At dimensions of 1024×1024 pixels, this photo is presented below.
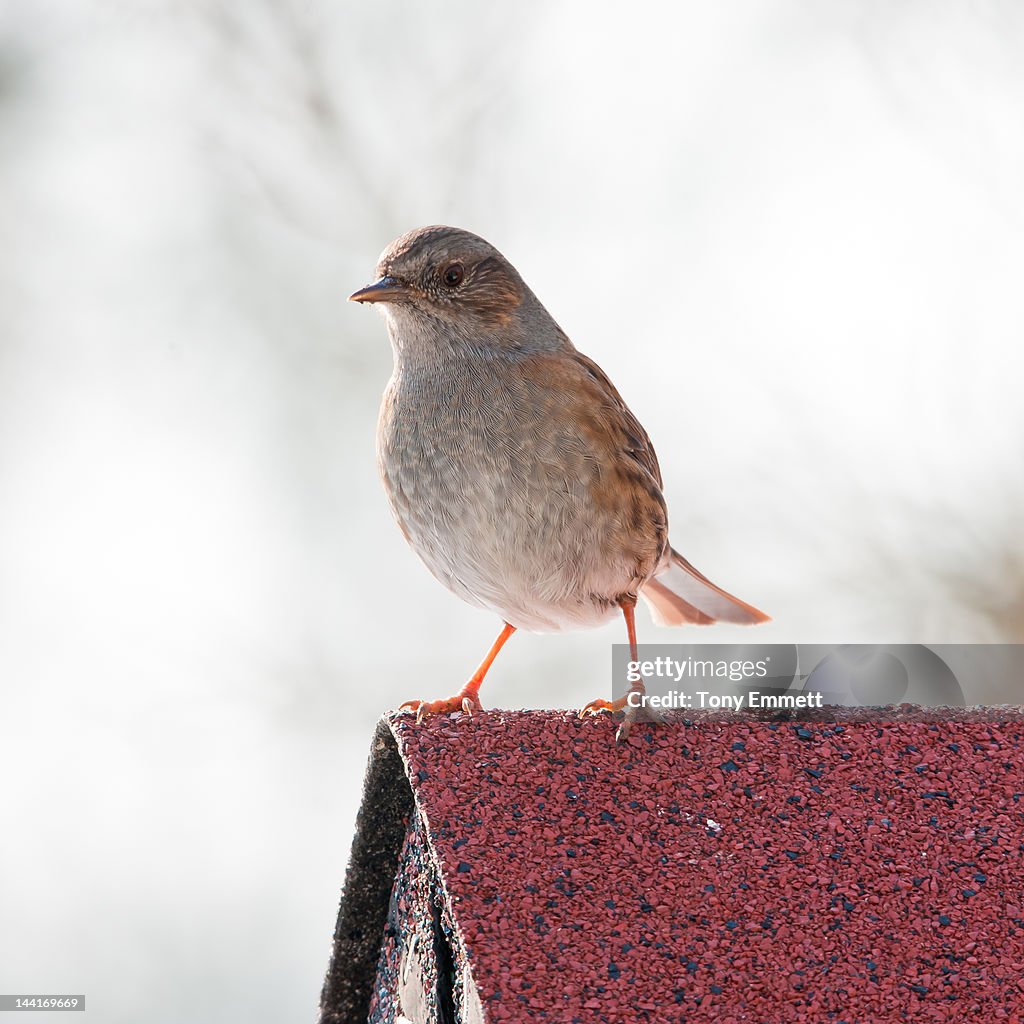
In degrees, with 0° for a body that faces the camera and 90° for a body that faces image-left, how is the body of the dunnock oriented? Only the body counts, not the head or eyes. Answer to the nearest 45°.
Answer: approximately 45°
